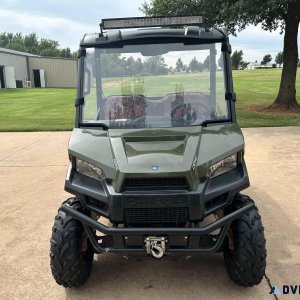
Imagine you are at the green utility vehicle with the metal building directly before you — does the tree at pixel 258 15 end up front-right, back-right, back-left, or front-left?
front-right

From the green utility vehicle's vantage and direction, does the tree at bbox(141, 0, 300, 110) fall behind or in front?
behind

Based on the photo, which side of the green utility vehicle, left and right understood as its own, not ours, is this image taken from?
front

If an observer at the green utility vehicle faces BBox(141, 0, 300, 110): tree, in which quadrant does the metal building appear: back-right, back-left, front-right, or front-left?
front-left

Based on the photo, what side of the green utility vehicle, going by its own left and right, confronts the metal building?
back
